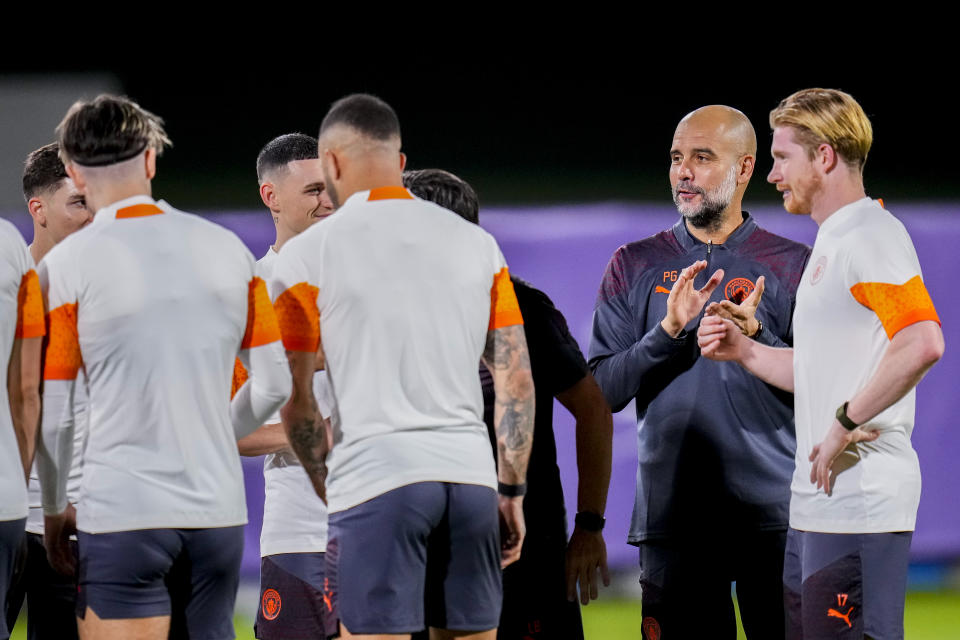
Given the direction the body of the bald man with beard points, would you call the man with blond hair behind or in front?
in front

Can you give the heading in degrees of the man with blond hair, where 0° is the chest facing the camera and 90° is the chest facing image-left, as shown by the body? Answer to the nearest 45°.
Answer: approximately 90°

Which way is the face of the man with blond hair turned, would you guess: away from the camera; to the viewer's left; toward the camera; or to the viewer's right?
to the viewer's left

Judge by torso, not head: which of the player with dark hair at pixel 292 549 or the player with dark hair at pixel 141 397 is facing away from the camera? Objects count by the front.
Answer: the player with dark hair at pixel 141 397

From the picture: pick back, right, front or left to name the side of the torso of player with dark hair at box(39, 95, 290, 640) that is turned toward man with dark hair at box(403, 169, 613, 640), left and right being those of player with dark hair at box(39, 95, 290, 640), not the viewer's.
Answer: right

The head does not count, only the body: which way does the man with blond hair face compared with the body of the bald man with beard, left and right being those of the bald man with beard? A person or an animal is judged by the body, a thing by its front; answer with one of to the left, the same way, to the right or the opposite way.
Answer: to the right

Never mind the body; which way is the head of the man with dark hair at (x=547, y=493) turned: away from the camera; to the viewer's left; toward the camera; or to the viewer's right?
away from the camera
